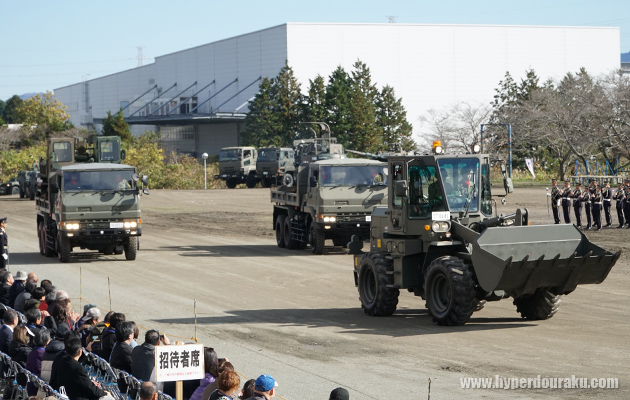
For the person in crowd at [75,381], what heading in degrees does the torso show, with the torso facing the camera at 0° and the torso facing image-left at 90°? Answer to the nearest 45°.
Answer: approximately 225°

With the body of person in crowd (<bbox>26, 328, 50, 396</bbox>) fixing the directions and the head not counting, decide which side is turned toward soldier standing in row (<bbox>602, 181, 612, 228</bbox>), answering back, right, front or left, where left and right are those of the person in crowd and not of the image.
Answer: front

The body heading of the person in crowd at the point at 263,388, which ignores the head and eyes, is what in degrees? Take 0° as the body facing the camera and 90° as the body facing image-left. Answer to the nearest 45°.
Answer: approximately 225°

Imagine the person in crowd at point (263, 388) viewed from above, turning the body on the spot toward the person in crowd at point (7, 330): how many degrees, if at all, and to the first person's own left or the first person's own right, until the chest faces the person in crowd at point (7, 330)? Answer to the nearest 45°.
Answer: approximately 90° to the first person's own left

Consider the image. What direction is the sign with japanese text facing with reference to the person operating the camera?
facing the viewer

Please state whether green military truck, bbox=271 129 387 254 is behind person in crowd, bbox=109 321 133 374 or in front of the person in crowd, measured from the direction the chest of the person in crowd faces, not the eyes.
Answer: in front

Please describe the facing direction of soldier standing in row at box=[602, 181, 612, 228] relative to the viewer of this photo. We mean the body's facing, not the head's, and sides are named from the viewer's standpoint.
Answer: facing the viewer and to the left of the viewer

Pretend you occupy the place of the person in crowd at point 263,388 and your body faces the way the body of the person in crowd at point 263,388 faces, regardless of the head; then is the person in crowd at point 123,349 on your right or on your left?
on your left

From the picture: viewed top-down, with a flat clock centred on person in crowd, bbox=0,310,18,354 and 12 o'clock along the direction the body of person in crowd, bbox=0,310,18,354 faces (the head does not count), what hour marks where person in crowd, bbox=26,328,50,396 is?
person in crowd, bbox=26,328,50,396 is roughly at 4 o'clock from person in crowd, bbox=0,310,18,354.

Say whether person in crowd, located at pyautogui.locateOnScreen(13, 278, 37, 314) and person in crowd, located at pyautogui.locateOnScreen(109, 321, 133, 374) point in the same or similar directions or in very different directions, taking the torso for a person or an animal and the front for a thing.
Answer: same or similar directions

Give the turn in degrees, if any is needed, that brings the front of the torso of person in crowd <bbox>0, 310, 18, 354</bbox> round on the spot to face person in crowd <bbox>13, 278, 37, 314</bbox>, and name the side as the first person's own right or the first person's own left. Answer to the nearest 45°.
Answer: approximately 45° to the first person's own left

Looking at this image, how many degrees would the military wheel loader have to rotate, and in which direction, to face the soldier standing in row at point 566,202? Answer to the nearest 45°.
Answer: approximately 135° to its left

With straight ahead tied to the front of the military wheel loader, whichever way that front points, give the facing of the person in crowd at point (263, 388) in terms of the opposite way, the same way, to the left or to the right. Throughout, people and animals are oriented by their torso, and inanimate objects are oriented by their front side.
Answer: to the left

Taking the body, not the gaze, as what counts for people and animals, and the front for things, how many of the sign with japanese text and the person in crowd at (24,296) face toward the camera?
1

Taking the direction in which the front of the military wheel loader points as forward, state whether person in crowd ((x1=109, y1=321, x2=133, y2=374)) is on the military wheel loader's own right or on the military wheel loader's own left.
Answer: on the military wheel loader's own right

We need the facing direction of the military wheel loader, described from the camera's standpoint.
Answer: facing the viewer and to the right of the viewer

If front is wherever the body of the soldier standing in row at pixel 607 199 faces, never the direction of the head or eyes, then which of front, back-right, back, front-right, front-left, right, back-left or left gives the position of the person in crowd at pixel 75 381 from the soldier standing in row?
front-left

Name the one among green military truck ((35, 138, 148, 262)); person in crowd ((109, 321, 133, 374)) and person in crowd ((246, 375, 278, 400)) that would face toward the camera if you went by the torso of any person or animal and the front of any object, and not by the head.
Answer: the green military truck

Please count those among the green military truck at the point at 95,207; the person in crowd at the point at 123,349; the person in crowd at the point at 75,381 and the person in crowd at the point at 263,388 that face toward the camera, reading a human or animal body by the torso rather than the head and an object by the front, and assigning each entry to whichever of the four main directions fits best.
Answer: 1
